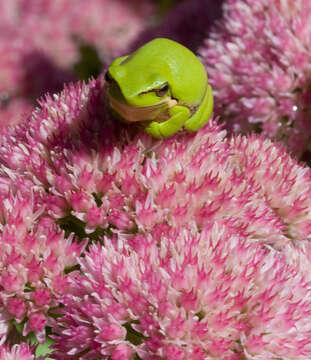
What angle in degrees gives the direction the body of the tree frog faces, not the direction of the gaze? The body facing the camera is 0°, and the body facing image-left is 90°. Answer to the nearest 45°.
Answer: approximately 45°

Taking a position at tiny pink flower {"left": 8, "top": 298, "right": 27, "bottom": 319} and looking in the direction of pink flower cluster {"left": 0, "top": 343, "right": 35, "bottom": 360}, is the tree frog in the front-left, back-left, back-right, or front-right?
back-left

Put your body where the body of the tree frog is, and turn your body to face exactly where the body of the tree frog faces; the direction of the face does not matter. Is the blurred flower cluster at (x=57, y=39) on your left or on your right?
on your right
